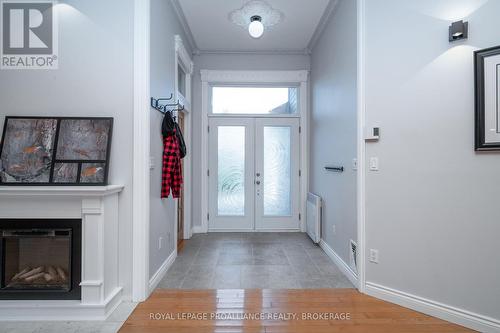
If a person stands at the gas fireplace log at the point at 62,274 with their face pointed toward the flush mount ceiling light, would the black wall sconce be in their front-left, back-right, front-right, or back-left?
front-right

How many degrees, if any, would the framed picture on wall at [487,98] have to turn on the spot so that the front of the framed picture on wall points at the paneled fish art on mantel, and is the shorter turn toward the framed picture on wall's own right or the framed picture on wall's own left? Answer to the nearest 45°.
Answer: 0° — it already faces it

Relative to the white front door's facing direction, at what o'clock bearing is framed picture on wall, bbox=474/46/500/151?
The framed picture on wall is roughly at 11 o'clock from the white front door.

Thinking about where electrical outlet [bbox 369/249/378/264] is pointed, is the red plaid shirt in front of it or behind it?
in front

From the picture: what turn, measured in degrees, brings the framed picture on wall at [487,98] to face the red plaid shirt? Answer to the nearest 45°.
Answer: approximately 45° to its right

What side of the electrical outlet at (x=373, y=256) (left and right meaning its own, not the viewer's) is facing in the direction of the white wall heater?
right

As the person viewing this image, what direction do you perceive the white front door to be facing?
facing the viewer

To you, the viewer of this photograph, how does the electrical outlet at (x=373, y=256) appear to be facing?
facing the viewer and to the left of the viewer

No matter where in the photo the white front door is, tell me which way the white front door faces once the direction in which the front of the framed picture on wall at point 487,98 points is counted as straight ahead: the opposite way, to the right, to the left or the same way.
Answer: to the left

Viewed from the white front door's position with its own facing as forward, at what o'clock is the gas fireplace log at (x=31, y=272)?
The gas fireplace log is roughly at 1 o'clock from the white front door.

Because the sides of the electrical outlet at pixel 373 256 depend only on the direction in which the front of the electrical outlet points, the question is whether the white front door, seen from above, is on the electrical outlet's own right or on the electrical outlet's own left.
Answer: on the electrical outlet's own right
